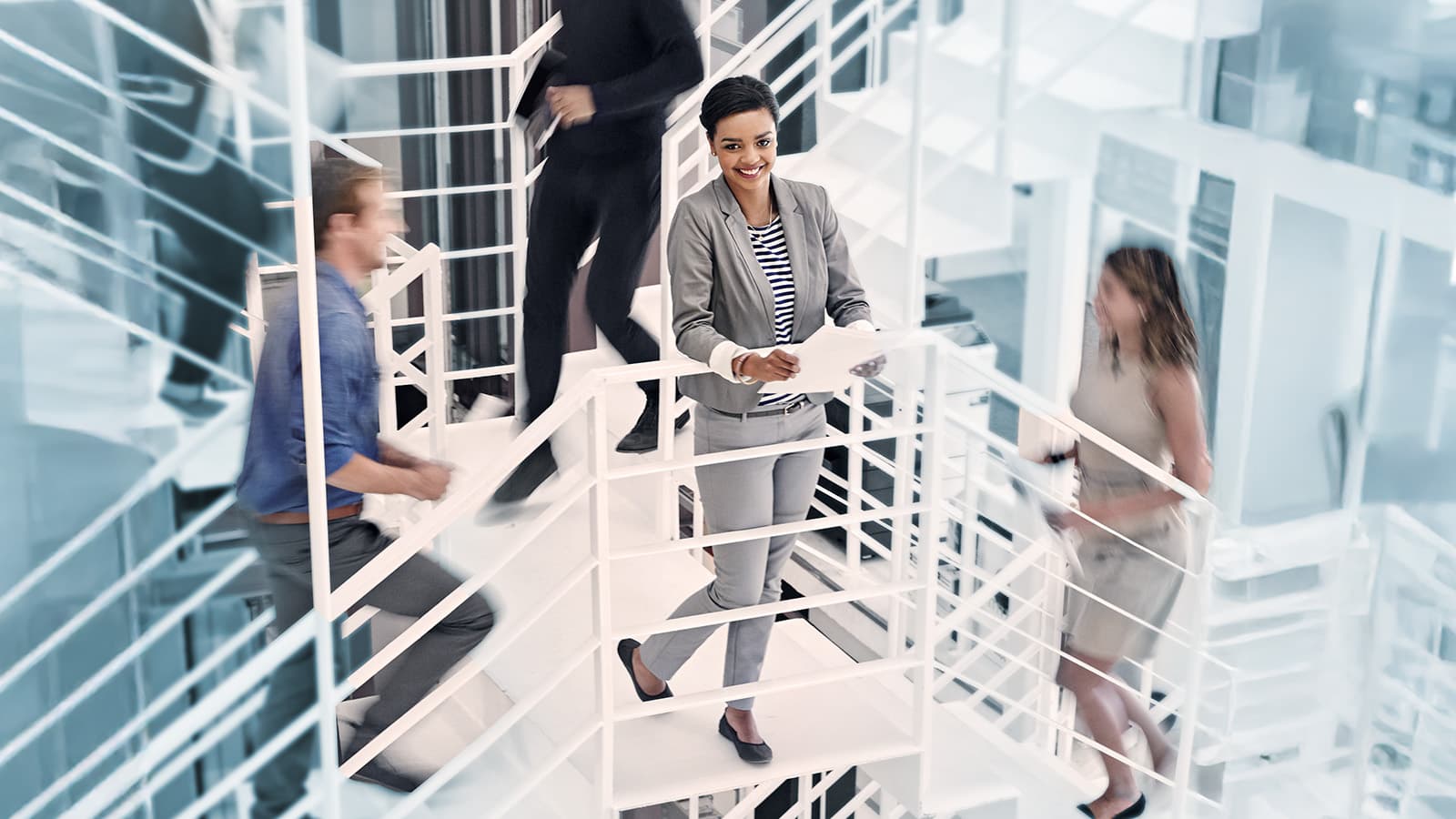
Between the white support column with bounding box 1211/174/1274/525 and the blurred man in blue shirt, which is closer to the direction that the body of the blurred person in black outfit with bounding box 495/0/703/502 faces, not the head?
the blurred man in blue shirt

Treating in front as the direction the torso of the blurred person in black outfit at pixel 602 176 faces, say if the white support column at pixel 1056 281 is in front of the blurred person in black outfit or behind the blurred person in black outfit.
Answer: behind

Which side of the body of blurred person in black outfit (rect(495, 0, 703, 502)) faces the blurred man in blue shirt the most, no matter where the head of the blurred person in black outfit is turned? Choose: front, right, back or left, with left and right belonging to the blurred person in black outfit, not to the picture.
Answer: front

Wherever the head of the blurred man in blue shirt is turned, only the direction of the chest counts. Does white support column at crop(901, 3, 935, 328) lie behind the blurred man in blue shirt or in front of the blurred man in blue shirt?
in front

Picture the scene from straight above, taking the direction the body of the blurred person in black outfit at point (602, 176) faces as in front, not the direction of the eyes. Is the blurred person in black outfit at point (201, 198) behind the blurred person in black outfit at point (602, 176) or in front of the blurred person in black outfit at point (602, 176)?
in front

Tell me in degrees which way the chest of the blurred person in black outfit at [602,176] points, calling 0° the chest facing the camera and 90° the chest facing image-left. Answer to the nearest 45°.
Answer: approximately 45°

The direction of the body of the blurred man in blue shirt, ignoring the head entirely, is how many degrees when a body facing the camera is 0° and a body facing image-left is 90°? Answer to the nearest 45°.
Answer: approximately 270°

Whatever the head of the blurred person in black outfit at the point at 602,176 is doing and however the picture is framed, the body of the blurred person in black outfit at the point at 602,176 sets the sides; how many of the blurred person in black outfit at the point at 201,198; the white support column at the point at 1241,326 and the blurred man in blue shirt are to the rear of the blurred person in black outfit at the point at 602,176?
1
